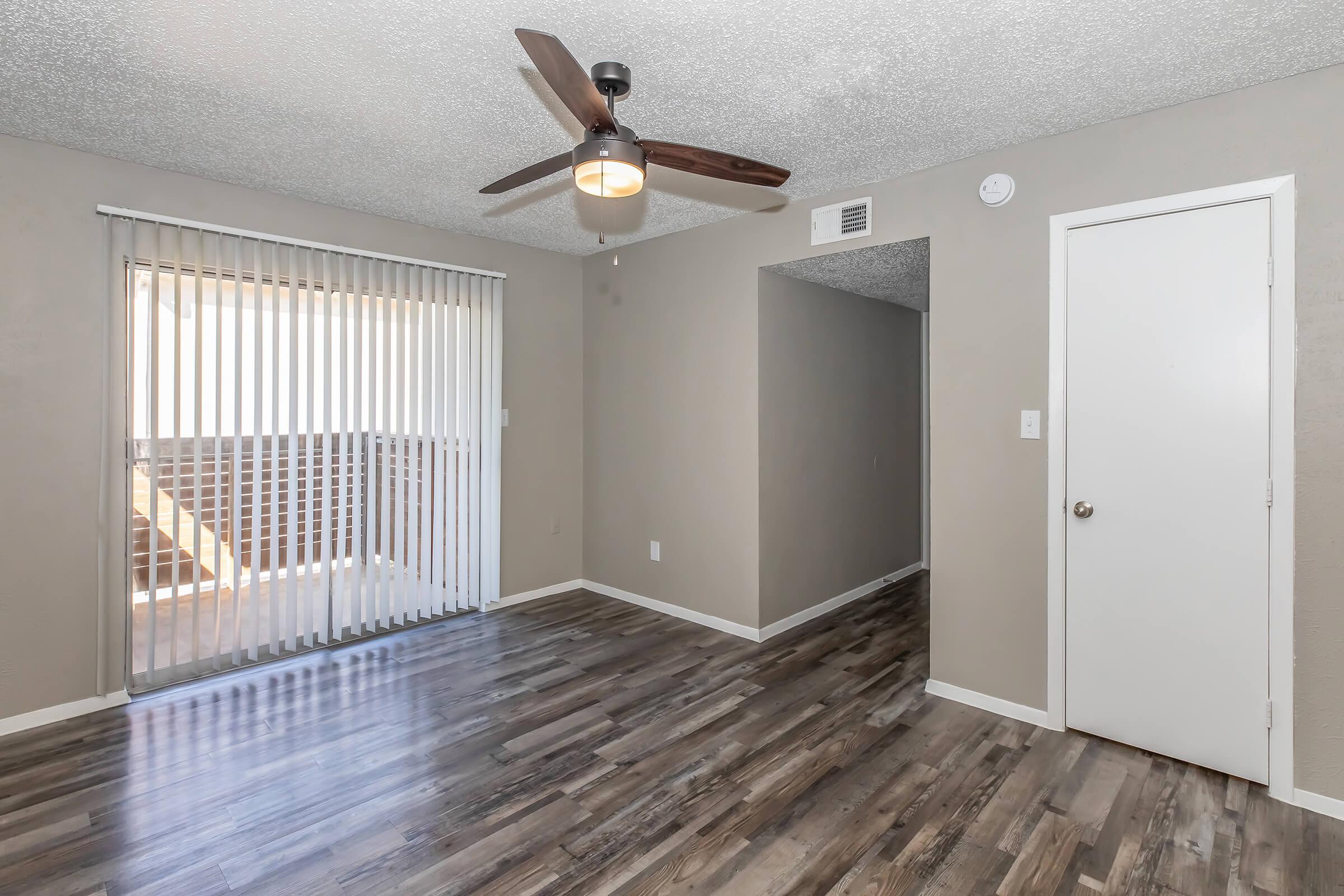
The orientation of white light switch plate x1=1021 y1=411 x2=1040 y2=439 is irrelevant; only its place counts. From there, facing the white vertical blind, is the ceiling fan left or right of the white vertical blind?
left

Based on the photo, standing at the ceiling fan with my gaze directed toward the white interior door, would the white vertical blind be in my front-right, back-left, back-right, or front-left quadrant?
back-left

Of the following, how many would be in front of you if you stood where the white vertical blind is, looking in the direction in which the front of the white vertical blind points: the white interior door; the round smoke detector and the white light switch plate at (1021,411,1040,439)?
3

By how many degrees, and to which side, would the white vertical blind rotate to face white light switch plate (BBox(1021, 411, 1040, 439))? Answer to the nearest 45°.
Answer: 0° — it already faces it

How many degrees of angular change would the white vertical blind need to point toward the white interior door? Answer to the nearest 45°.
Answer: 0° — it already faces it

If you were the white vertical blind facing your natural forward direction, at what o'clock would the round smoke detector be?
The round smoke detector is roughly at 12 o'clock from the white vertical blind.

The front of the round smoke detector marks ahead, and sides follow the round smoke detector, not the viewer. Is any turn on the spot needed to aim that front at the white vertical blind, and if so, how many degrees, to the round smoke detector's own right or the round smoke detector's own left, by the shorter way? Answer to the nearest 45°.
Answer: approximately 45° to the round smoke detector's own right

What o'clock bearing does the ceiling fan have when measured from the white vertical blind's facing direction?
The ceiling fan is roughly at 1 o'clock from the white vertical blind.
